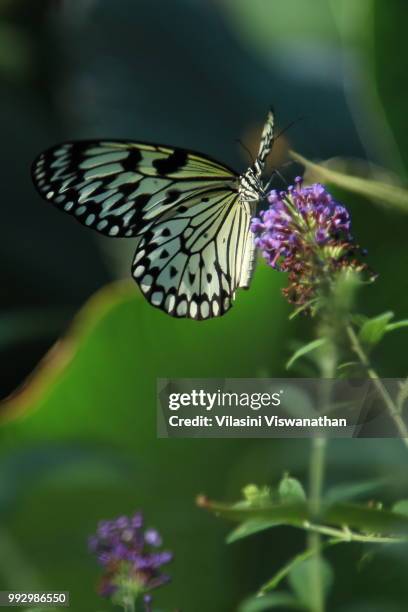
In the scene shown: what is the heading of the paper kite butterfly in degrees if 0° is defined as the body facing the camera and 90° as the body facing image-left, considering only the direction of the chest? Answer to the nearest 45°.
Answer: approximately 270°
